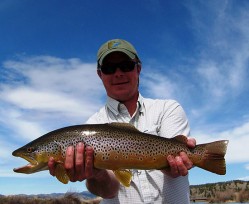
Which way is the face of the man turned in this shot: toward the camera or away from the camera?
toward the camera

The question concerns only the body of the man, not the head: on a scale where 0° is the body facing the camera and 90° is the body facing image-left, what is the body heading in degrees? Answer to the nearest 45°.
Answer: approximately 0°
